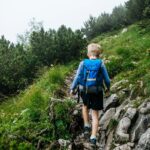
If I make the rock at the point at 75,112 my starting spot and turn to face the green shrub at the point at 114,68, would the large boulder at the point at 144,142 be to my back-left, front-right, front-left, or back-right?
back-right

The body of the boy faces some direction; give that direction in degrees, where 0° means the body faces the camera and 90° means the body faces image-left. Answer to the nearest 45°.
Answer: approximately 180°

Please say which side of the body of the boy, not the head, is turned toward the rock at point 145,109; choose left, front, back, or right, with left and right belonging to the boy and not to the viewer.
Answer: right

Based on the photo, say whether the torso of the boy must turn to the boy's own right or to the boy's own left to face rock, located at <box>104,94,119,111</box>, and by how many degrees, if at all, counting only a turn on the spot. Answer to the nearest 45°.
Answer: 0° — they already face it

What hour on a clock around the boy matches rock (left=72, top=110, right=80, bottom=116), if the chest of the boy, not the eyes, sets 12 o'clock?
The rock is roughly at 11 o'clock from the boy.
